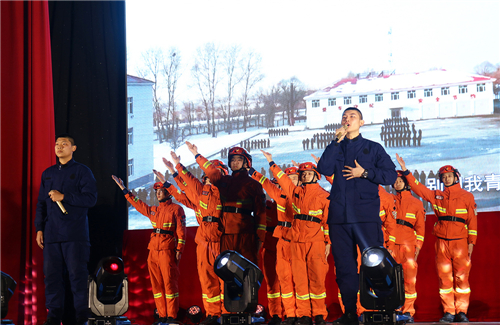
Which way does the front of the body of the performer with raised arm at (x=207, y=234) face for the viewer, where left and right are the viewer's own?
facing the viewer and to the left of the viewer

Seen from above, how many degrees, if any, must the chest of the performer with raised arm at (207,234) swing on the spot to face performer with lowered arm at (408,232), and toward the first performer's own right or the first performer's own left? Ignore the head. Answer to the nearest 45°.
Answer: approximately 135° to the first performer's own left

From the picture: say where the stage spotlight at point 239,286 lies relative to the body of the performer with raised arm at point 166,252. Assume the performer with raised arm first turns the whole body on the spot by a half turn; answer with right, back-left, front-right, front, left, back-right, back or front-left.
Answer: back-right

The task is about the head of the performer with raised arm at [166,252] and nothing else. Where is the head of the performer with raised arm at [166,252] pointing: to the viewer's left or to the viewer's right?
to the viewer's left

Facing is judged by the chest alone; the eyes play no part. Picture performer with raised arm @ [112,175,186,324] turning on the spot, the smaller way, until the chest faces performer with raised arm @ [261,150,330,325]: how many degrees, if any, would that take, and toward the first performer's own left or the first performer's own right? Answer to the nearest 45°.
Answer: approximately 90° to the first performer's own left

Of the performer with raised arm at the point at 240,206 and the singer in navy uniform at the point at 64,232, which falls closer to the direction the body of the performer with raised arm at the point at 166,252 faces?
the singer in navy uniform

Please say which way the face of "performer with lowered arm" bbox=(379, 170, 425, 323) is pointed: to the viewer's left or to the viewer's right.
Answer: to the viewer's left

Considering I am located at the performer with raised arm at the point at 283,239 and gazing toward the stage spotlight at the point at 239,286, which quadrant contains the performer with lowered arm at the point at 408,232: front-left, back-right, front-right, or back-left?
back-left

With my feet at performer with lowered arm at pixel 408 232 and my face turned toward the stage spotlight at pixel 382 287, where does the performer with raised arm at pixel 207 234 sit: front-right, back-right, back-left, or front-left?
front-right

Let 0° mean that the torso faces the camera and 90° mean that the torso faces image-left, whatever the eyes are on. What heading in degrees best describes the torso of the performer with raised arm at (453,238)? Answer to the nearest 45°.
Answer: approximately 0°
